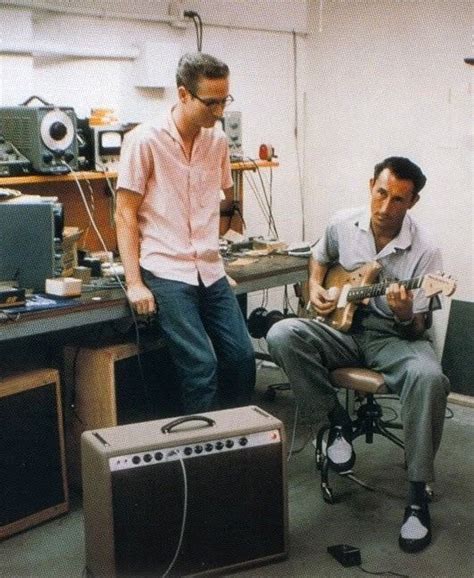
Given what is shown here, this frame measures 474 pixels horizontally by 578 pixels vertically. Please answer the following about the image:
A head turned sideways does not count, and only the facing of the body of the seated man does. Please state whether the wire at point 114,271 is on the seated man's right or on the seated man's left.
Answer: on the seated man's right

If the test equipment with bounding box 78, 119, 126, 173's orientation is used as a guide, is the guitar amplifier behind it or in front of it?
in front

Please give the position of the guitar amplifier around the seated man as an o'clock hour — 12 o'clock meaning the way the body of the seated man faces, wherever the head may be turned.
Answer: The guitar amplifier is roughly at 1 o'clock from the seated man.

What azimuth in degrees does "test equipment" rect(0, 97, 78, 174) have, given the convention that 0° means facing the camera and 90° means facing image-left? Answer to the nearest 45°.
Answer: approximately 315°

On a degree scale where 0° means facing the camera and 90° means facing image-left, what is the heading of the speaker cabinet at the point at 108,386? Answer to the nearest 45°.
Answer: approximately 315°

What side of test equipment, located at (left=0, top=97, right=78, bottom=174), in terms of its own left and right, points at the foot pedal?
front

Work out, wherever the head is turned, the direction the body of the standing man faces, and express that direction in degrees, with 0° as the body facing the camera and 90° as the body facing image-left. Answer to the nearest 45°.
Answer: approximately 315°

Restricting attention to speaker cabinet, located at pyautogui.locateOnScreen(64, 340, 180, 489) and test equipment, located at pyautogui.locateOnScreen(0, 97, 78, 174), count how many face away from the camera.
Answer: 0

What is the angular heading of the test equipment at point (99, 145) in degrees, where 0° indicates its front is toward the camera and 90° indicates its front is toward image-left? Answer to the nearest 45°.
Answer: approximately 315°

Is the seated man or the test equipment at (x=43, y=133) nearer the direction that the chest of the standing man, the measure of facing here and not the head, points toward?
the seated man

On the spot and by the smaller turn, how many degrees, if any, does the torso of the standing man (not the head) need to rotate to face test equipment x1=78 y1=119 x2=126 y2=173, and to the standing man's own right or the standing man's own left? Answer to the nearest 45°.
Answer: approximately 180°
